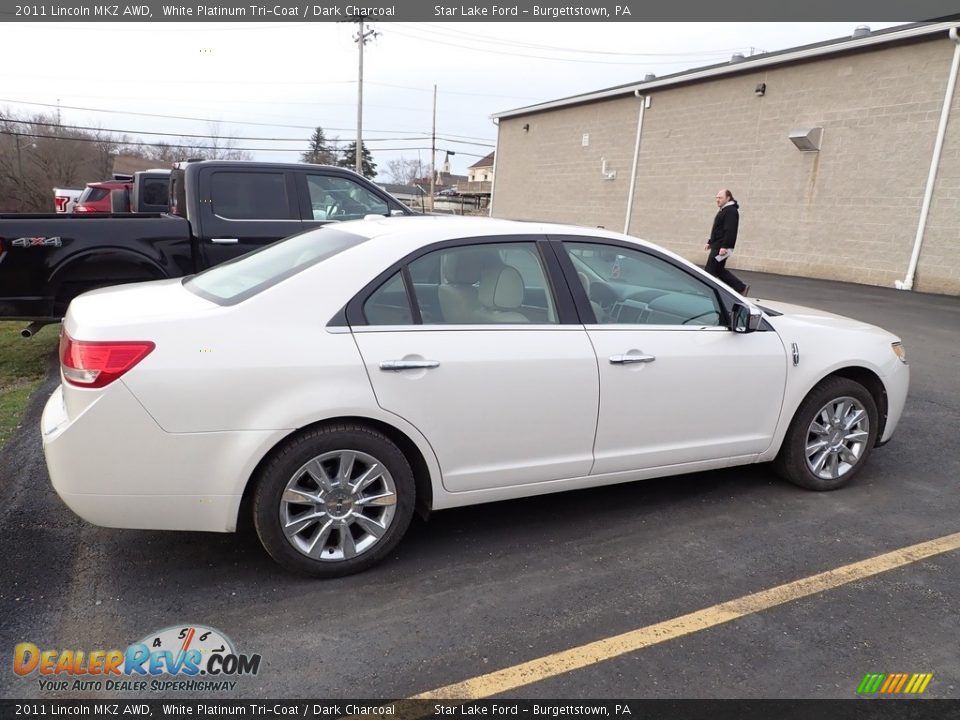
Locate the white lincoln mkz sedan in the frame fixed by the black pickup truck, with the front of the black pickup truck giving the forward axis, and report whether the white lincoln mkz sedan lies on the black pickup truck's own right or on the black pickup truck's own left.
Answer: on the black pickup truck's own right

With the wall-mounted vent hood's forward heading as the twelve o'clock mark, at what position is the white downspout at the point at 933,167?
The white downspout is roughly at 9 o'clock from the wall-mounted vent hood.

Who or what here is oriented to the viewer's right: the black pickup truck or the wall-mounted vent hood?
the black pickup truck

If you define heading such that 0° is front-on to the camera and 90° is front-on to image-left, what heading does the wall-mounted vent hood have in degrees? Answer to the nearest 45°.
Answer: approximately 45°

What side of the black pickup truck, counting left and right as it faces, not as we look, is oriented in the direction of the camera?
right
